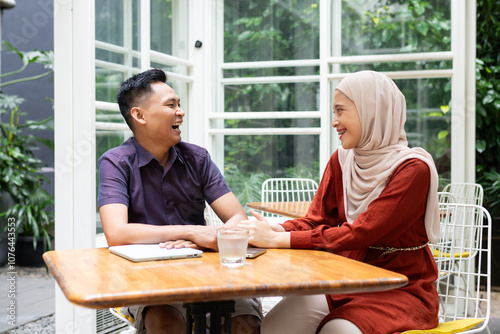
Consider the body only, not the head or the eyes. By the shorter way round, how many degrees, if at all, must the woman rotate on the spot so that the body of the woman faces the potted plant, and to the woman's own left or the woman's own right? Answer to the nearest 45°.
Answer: approximately 90° to the woman's own right

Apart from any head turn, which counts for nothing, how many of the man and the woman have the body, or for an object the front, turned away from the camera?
0

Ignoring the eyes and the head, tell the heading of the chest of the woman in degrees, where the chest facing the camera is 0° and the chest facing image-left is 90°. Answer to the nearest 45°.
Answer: approximately 45°

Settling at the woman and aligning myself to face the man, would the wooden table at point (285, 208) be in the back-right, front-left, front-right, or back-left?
front-right

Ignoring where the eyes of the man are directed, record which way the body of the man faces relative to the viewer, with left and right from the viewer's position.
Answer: facing the viewer and to the right of the viewer

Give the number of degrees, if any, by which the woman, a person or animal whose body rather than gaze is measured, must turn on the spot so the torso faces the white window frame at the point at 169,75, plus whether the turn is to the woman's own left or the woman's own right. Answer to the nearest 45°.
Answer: approximately 90° to the woman's own right

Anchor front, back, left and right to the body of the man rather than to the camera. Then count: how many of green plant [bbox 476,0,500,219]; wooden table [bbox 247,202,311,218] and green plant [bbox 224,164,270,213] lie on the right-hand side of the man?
0

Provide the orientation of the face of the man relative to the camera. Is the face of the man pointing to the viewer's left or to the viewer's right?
to the viewer's right

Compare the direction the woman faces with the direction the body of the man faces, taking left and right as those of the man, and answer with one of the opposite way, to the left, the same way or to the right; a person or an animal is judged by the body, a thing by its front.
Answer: to the right

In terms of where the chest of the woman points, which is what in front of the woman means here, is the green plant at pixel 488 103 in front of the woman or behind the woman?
behind

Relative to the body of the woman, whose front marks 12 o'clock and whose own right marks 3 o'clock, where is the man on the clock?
The man is roughly at 2 o'clock from the woman.

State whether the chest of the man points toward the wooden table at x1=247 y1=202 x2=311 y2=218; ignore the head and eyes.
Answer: no

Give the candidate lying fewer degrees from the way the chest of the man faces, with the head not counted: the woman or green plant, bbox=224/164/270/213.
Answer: the woman

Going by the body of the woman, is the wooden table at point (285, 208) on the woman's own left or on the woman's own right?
on the woman's own right

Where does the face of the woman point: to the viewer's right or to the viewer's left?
to the viewer's left

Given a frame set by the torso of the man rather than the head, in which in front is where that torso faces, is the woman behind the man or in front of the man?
in front

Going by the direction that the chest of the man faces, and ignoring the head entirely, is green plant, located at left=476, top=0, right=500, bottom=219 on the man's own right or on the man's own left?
on the man's own left

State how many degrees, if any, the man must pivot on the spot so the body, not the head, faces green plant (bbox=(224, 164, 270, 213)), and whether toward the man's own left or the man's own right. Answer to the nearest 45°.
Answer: approximately 135° to the man's own left
